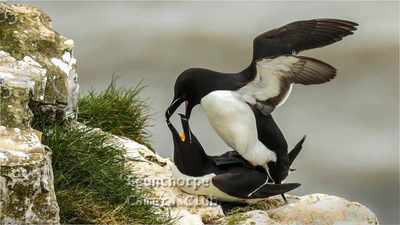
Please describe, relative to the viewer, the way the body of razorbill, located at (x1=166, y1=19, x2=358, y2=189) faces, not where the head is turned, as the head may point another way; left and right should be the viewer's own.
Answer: facing to the left of the viewer

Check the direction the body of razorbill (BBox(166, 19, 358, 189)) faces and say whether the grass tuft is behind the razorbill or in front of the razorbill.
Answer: in front

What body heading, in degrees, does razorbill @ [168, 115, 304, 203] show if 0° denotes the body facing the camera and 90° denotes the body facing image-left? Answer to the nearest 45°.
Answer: approximately 90°

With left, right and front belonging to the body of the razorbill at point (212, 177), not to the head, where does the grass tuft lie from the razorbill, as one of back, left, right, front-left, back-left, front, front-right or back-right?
front-right
